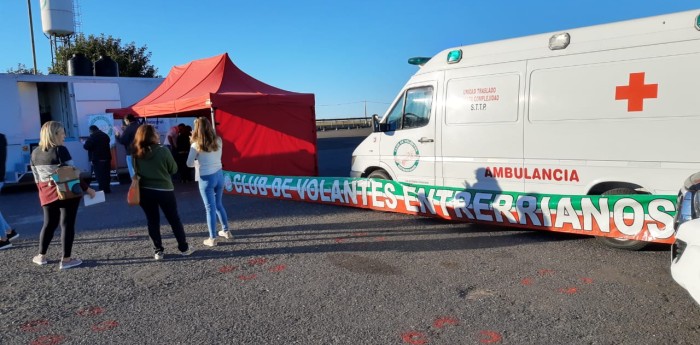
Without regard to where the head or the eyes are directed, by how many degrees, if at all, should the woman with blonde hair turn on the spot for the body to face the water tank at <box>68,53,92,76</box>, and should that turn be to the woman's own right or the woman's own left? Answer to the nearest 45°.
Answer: approximately 45° to the woman's own left

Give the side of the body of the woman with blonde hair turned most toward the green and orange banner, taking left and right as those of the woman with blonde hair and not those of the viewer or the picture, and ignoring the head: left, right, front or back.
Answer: right

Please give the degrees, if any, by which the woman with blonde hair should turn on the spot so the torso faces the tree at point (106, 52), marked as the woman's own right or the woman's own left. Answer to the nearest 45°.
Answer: approximately 45° to the woman's own left

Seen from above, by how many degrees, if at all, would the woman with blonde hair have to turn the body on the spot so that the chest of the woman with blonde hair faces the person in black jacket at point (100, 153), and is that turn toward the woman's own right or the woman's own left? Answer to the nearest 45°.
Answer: approximately 45° to the woman's own left

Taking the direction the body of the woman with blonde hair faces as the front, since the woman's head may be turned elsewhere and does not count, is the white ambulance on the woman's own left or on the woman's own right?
on the woman's own right

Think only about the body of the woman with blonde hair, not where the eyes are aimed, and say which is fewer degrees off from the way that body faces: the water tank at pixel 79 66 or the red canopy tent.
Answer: the red canopy tent

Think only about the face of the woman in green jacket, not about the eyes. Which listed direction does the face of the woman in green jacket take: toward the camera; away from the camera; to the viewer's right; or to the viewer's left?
away from the camera

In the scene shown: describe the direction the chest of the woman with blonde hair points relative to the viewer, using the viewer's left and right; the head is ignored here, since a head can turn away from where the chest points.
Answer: facing away from the viewer and to the right of the viewer
